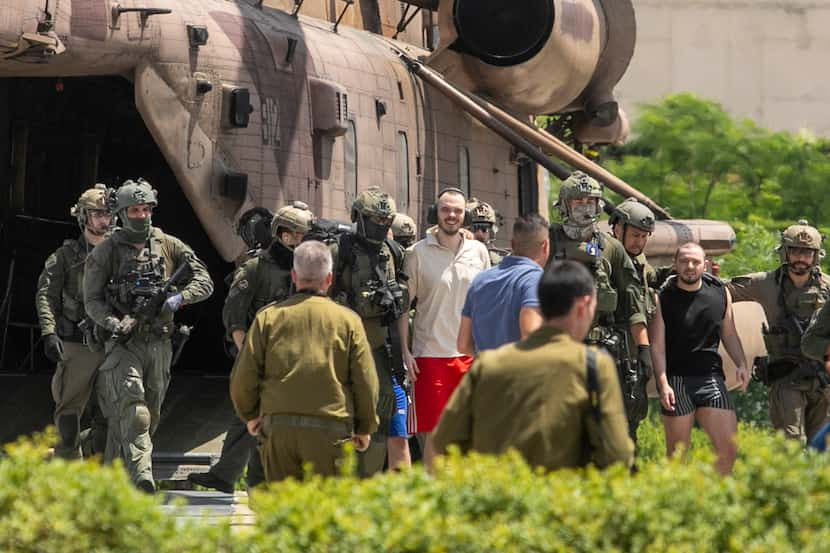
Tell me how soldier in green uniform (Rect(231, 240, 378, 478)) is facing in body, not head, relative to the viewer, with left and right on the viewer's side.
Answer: facing away from the viewer

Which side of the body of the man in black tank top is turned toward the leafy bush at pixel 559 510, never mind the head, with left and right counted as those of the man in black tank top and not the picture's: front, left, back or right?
front

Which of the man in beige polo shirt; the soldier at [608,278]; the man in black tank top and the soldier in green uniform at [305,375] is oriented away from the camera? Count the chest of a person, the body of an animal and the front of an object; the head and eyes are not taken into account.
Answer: the soldier in green uniform

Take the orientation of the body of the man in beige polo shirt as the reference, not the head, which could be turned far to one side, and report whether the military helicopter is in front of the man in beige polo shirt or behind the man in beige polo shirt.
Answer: behind

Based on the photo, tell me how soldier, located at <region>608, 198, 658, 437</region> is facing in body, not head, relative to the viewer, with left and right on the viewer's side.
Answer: facing the viewer and to the right of the viewer

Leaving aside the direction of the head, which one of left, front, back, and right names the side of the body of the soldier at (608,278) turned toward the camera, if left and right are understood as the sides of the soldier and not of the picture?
front

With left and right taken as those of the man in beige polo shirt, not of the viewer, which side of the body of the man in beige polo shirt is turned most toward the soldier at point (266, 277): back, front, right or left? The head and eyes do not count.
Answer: right

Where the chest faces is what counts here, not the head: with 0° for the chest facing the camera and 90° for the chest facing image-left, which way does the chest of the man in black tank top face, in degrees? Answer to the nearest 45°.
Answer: approximately 0°

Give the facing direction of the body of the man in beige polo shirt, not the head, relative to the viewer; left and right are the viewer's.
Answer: facing the viewer
